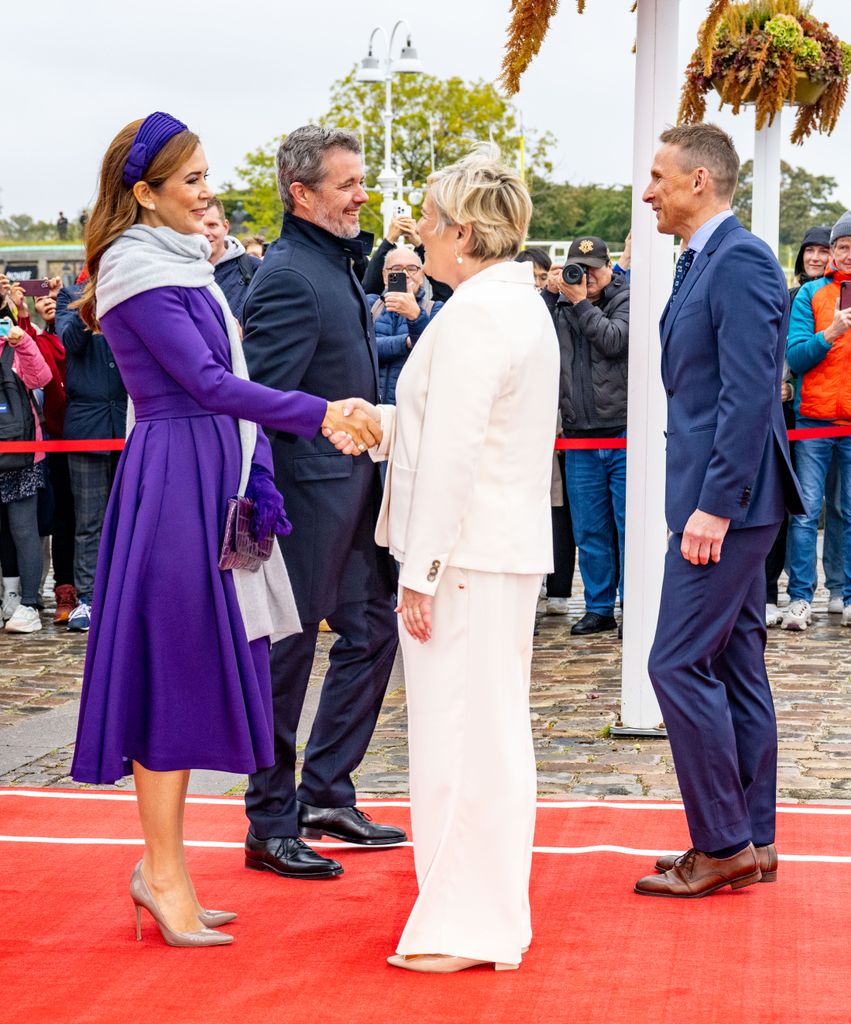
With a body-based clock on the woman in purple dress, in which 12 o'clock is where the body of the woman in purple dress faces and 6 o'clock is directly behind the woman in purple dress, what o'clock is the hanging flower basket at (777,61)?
The hanging flower basket is roughly at 10 o'clock from the woman in purple dress.

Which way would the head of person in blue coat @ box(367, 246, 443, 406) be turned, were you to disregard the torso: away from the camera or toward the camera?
toward the camera

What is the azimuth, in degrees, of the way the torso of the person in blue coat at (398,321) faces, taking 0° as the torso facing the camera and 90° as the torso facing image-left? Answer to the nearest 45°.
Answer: approximately 0°

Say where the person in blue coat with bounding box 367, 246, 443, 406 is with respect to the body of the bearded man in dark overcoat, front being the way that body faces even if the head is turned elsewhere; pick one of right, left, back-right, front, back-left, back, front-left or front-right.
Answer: left

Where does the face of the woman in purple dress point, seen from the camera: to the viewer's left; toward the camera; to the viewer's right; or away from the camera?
to the viewer's right

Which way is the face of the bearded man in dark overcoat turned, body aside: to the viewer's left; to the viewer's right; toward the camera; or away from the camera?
to the viewer's right

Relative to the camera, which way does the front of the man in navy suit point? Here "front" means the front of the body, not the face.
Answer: to the viewer's left

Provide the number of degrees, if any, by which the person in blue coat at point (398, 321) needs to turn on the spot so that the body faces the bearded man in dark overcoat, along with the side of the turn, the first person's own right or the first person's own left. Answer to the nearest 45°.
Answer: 0° — they already face them

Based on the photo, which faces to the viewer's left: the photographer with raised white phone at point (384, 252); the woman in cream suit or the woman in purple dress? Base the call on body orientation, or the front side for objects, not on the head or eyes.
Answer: the woman in cream suit

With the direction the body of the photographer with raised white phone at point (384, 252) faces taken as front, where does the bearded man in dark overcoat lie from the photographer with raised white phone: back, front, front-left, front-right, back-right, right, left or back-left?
front

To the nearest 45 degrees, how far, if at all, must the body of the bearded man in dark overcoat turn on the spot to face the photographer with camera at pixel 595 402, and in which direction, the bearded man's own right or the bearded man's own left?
approximately 90° to the bearded man's own left

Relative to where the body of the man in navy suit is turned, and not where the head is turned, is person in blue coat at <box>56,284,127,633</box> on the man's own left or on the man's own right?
on the man's own right

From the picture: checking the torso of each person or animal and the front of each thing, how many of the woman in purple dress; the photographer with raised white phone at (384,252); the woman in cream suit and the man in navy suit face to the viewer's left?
2

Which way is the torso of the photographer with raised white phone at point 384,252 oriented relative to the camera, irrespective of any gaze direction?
toward the camera

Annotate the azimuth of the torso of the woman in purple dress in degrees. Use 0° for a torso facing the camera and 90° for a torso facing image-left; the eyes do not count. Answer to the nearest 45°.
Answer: approximately 270°

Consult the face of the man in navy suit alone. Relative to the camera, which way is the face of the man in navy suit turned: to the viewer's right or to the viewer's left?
to the viewer's left
